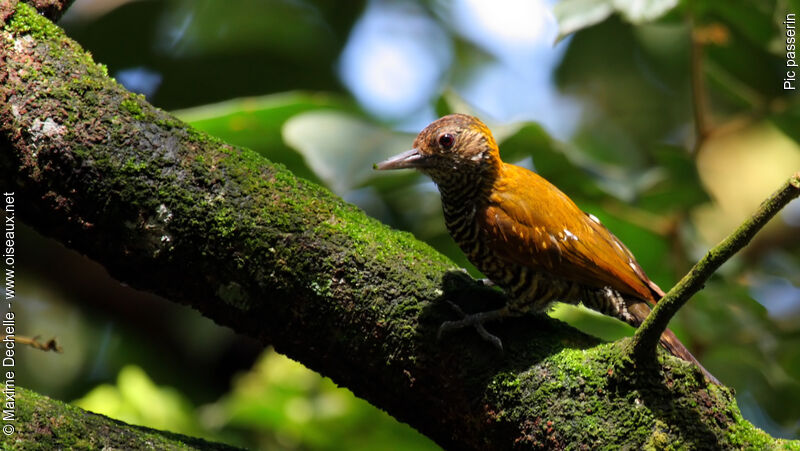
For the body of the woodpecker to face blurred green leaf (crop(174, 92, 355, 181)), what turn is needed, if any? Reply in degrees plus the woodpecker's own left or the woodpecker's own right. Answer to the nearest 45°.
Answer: approximately 45° to the woodpecker's own right

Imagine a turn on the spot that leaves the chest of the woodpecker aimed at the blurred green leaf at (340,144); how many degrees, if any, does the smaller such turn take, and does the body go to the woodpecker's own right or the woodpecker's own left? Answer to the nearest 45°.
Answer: approximately 45° to the woodpecker's own right

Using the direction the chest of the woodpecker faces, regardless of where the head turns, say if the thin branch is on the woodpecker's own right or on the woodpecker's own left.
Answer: on the woodpecker's own left

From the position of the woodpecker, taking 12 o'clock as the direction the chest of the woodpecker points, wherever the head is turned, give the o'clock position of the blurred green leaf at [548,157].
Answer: The blurred green leaf is roughly at 3 o'clock from the woodpecker.

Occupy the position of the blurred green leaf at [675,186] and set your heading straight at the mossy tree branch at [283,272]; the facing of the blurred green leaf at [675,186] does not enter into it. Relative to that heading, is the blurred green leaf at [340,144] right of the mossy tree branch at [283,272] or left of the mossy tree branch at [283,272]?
right

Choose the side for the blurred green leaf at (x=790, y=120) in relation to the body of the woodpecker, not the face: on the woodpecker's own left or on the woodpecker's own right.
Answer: on the woodpecker's own right

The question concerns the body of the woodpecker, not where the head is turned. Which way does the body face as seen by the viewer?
to the viewer's left
